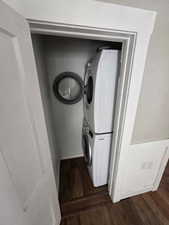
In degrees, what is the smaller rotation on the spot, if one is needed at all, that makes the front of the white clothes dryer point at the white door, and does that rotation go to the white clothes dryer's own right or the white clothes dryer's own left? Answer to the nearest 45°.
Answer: approximately 45° to the white clothes dryer's own left

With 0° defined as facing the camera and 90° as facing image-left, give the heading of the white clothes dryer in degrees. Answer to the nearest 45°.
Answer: approximately 90°
